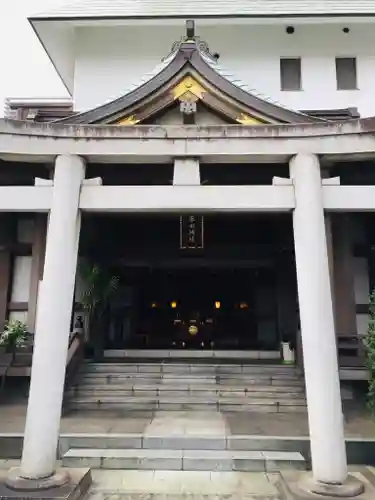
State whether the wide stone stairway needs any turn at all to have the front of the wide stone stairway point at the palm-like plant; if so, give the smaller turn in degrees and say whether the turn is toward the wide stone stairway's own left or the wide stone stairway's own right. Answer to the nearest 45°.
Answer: approximately 135° to the wide stone stairway's own right

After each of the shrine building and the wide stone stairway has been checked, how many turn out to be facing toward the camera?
2

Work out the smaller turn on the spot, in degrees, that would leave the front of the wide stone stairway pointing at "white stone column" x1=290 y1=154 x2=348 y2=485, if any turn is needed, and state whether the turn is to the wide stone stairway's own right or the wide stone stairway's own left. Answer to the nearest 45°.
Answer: approximately 45° to the wide stone stairway's own left

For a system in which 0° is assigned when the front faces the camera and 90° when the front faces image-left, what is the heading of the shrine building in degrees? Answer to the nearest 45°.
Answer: approximately 0°

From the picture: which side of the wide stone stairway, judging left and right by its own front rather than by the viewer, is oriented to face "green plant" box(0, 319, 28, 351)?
right

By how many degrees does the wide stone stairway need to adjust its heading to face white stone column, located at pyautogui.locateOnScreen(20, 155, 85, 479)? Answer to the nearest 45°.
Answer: approximately 45° to its right

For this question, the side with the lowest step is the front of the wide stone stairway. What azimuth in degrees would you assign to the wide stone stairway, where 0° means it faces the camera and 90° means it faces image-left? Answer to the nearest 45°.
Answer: approximately 0°
